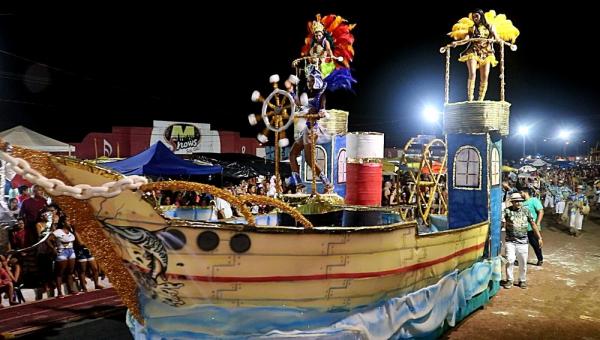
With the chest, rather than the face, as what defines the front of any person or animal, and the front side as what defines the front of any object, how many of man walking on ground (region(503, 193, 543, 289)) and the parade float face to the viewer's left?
1

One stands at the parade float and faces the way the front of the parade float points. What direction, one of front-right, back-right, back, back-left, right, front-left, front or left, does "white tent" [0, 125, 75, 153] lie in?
front-right

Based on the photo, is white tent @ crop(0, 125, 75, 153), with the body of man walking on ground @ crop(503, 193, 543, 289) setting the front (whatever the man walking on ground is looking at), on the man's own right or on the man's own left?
on the man's own right

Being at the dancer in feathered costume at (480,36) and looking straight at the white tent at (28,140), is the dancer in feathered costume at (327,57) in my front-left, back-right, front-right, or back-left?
front-left

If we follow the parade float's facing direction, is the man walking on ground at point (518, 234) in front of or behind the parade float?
behind

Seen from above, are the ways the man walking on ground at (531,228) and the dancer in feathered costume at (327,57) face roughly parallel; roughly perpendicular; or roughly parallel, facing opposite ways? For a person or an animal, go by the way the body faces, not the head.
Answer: roughly parallel

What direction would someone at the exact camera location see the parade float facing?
facing to the left of the viewer

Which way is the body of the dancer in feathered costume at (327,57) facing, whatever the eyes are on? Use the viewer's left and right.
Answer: facing the viewer and to the left of the viewer

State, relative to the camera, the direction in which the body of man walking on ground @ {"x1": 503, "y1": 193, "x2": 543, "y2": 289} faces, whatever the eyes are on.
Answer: toward the camera

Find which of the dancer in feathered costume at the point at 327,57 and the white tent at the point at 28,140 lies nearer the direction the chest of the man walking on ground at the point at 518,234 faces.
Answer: the dancer in feathered costume

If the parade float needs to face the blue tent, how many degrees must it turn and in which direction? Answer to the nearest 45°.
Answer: approximately 90° to its right

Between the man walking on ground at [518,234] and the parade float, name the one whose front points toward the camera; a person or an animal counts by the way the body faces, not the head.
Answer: the man walking on ground
